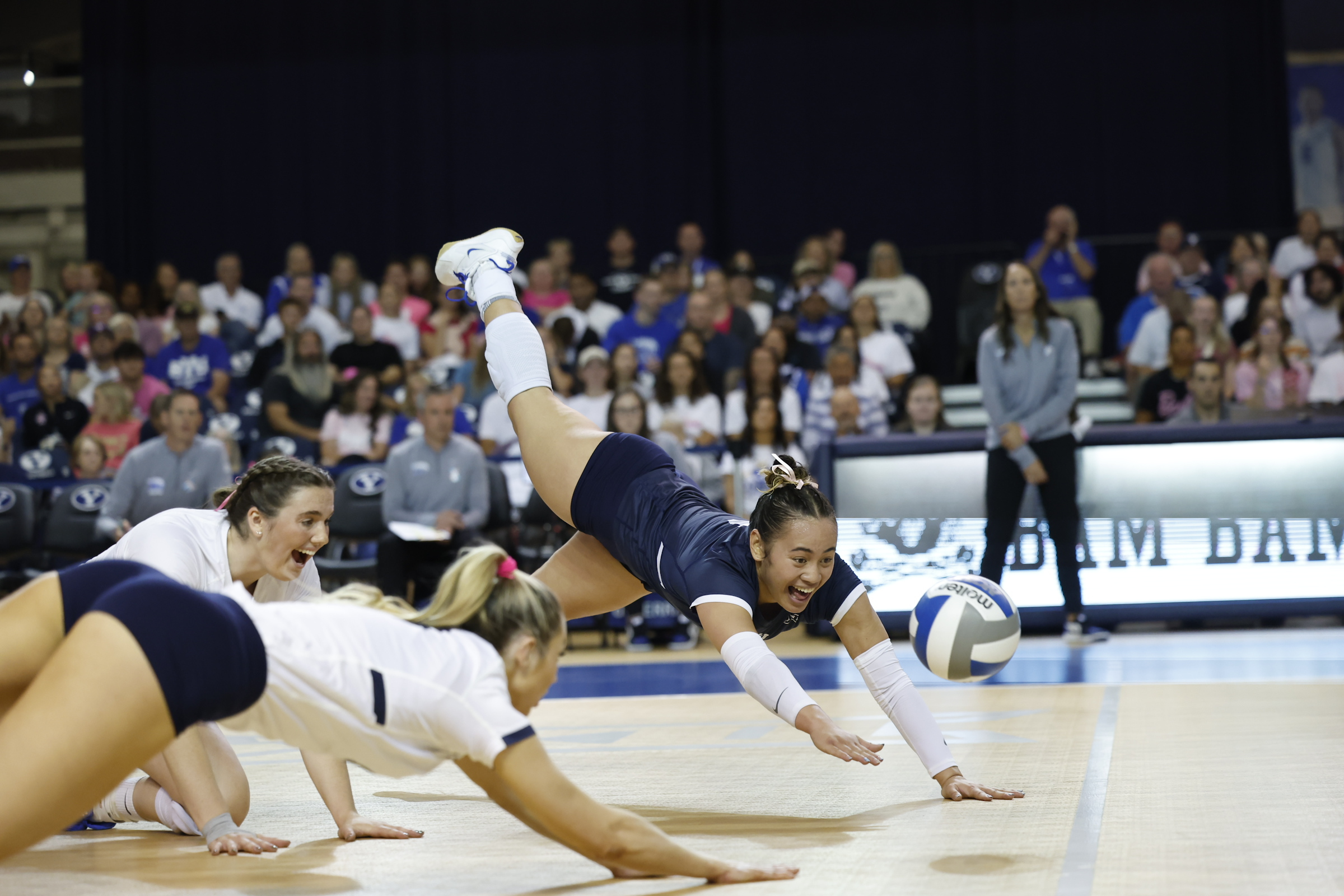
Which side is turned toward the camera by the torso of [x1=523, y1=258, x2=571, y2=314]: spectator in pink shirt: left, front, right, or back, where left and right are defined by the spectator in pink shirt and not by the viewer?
front

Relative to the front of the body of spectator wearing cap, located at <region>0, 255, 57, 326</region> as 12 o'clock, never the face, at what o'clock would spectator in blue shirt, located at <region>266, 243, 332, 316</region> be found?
The spectator in blue shirt is roughly at 10 o'clock from the spectator wearing cap.

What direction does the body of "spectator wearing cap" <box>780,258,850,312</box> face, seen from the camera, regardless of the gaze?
toward the camera

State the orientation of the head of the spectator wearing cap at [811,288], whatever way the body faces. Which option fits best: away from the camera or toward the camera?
toward the camera

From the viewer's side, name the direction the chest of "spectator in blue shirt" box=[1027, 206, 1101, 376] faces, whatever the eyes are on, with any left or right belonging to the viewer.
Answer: facing the viewer

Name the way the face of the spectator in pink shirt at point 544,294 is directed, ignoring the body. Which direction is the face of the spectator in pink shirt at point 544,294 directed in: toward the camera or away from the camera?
toward the camera

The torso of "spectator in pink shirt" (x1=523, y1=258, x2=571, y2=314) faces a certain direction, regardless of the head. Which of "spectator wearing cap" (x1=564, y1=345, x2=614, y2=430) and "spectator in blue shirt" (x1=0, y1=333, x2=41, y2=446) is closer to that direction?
the spectator wearing cap

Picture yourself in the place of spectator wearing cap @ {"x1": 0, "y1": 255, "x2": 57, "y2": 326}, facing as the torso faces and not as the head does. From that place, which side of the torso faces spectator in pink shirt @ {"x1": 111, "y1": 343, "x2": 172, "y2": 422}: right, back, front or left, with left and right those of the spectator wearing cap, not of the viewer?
front

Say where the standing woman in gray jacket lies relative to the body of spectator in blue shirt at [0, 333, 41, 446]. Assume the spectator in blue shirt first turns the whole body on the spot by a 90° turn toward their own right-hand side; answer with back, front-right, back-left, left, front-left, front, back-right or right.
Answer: back-left

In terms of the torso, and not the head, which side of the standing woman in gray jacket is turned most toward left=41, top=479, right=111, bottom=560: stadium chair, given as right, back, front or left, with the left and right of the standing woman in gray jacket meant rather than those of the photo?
right

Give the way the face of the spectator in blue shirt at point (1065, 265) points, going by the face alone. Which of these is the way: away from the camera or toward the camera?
toward the camera

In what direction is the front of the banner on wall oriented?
toward the camera

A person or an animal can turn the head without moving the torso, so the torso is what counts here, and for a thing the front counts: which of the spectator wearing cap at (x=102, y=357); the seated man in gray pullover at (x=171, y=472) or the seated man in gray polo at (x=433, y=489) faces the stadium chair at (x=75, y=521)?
the spectator wearing cap

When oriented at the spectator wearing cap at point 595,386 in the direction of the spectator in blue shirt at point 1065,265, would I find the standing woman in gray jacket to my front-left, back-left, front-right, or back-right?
front-right

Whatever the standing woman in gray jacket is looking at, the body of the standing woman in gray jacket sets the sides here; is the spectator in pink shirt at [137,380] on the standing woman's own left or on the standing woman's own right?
on the standing woman's own right

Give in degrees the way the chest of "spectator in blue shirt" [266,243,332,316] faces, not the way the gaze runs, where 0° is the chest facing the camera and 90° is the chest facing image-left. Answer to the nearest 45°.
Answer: approximately 0°

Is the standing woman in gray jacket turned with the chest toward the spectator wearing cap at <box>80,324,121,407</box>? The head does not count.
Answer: no

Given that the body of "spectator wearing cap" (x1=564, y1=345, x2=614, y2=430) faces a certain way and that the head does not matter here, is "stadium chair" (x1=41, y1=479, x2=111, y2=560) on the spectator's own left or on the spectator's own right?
on the spectator's own right

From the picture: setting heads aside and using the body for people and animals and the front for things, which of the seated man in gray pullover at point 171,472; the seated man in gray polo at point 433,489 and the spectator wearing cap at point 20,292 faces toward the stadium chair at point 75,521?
the spectator wearing cap

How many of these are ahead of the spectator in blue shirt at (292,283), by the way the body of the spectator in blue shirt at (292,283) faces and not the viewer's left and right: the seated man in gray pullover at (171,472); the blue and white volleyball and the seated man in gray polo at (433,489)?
3
